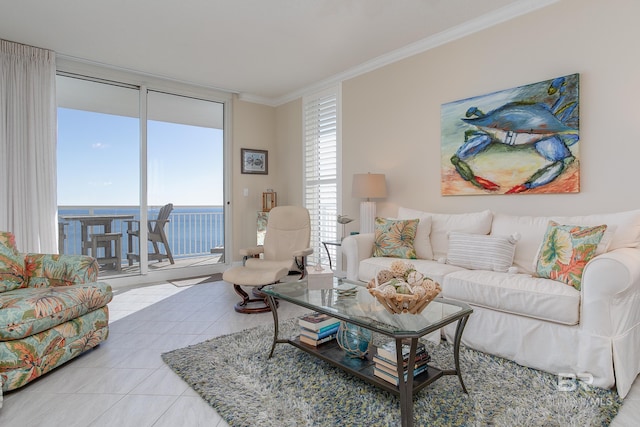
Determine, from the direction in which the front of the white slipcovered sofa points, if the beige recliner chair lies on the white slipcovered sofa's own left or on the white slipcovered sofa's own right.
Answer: on the white slipcovered sofa's own right

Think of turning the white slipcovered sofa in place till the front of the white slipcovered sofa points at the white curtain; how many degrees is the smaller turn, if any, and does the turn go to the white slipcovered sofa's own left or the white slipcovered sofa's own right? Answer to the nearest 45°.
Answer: approximately 45° to the white slipcovered sofa's own right

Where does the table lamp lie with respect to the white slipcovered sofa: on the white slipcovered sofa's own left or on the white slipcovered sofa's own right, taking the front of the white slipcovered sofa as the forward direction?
on the white slipcovered sofa's own right

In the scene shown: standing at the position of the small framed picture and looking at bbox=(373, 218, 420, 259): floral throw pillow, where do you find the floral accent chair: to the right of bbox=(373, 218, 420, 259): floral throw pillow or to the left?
right

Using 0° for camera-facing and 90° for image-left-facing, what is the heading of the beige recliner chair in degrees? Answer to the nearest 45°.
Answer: approximately 45°

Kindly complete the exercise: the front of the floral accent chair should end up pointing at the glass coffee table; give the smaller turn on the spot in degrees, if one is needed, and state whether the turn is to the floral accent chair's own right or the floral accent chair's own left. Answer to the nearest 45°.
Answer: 0° — it already faces it

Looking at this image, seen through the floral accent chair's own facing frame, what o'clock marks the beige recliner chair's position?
The beige recliner chair is roughly at 10 o'clock from the floral accent chair.

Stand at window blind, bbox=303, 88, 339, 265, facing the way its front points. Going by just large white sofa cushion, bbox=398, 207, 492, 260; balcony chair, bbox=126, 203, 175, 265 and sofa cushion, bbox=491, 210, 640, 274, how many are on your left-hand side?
2

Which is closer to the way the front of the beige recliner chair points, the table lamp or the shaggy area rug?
the shaggy area rug

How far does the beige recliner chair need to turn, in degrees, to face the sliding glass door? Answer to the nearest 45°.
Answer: approximately 90° to its right
